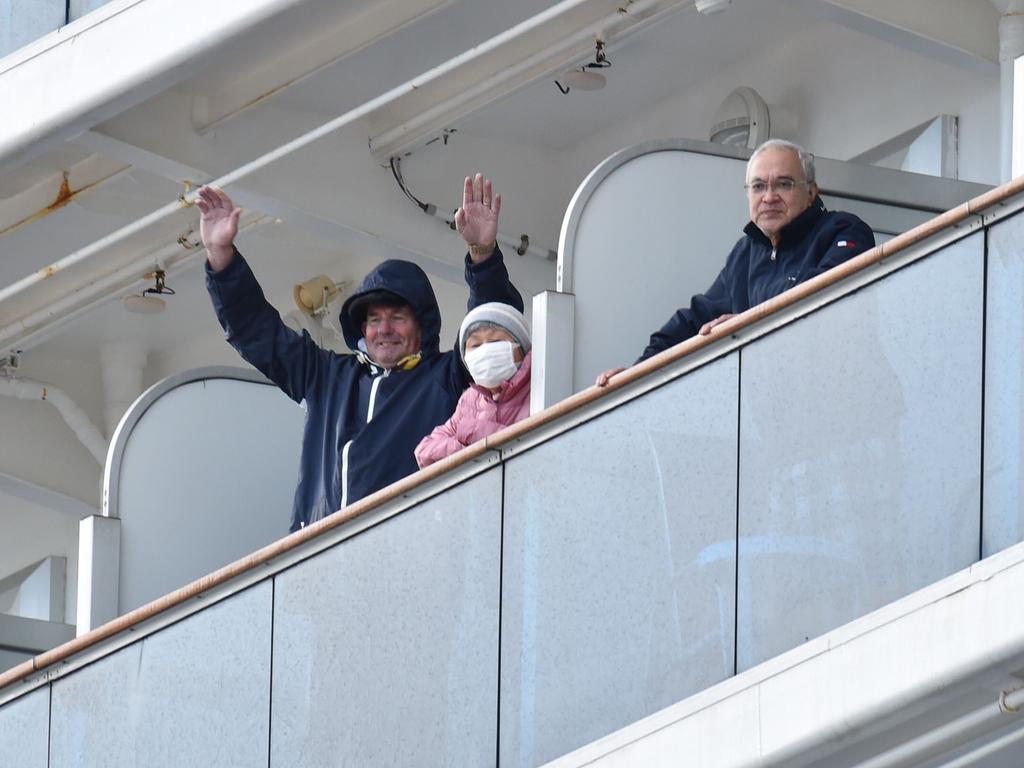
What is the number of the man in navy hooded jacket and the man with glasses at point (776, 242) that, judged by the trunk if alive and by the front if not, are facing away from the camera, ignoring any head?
0

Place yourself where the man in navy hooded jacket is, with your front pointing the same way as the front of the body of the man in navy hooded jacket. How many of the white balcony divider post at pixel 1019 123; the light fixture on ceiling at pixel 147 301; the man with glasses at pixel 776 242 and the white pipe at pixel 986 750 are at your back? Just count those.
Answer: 1

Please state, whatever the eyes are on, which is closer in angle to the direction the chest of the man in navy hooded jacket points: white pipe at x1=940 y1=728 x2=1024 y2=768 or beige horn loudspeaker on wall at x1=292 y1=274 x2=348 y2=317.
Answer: the white pipe

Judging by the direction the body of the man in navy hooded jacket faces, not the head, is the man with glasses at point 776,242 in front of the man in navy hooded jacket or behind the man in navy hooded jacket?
in front

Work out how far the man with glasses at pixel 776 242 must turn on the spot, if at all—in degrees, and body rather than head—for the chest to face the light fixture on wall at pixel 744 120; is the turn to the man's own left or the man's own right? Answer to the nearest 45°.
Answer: approximately 135° to the man's own right

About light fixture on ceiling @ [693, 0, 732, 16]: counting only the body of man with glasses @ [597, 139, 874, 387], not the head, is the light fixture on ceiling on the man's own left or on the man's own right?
on the man's own right

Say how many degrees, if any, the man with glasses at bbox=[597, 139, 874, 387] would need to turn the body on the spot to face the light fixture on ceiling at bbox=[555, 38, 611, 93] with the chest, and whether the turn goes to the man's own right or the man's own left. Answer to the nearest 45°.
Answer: approximately 135° to the man's own right

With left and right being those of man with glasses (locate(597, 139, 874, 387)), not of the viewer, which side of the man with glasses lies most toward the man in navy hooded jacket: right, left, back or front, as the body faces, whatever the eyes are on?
right

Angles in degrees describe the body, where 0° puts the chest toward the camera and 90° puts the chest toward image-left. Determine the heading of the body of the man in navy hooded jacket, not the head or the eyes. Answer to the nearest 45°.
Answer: approximately 0°
